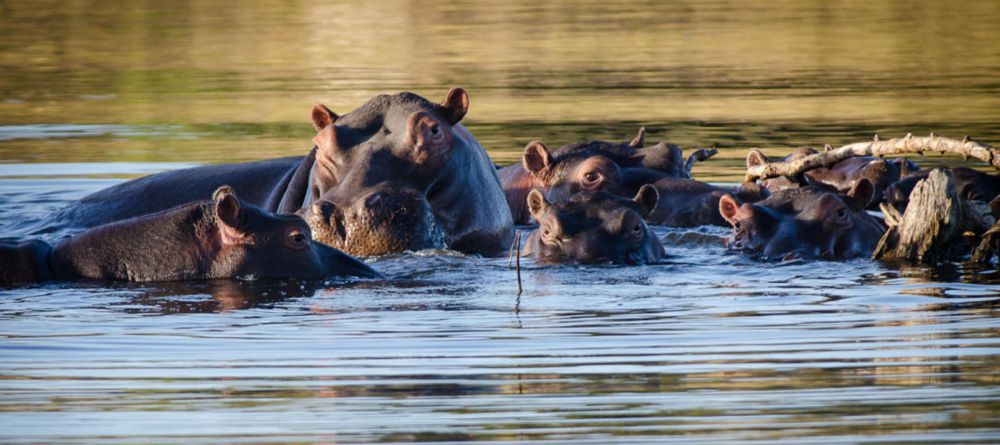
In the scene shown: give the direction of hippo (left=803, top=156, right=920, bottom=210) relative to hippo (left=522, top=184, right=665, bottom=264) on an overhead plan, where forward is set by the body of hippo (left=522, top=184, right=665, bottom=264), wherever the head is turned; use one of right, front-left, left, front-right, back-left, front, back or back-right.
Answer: back-left

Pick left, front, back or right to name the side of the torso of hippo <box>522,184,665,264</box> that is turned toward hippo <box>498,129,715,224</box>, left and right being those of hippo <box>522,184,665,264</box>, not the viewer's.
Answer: back

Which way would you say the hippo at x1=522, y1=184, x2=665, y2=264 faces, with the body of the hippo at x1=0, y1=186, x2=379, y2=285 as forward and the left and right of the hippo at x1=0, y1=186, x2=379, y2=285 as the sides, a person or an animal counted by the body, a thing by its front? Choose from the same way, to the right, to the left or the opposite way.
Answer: to the right

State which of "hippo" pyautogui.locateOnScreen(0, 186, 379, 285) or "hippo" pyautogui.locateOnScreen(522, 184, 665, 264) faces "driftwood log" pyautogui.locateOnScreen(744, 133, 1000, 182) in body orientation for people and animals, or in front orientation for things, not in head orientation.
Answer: "hippo" pyautogui.locateOnScreen(0, 186, 379, 285)

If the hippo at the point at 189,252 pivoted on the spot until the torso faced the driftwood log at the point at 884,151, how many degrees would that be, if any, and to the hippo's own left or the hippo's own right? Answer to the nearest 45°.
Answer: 0° — it already faces it

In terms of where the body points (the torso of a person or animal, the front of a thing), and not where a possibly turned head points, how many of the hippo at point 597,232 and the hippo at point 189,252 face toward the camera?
1

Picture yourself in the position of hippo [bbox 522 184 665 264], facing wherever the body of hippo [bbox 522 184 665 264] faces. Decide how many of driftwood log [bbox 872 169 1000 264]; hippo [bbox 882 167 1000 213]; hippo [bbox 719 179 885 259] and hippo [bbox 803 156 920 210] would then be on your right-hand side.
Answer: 0

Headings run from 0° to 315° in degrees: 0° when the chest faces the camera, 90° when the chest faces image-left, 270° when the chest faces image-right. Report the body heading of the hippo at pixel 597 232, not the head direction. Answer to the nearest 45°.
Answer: approximately 0°

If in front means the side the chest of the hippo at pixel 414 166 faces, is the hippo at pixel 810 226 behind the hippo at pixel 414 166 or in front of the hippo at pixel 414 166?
in front

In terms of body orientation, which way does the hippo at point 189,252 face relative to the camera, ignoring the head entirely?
to the viewer's right

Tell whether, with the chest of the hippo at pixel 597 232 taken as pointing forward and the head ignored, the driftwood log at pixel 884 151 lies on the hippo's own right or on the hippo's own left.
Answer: on the hippo's own left

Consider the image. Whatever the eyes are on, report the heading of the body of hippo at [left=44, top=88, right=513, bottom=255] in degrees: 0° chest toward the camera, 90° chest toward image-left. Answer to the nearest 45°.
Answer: approximately 315°

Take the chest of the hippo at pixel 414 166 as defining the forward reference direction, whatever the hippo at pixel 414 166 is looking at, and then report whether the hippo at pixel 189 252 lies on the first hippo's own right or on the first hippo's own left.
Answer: on the first hippo's own right
